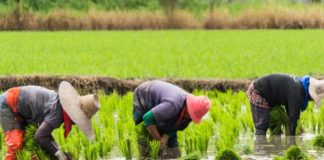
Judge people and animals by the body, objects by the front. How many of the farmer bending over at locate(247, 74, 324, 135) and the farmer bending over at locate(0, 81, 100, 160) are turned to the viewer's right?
2

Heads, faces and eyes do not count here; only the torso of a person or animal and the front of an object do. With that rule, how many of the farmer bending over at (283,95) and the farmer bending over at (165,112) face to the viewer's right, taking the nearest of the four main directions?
2

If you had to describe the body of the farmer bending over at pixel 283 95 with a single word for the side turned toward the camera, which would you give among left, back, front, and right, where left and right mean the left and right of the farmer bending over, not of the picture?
right

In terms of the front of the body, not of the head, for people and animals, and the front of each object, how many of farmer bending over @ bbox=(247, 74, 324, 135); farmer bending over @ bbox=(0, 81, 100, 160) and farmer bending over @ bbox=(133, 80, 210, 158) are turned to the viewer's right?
3

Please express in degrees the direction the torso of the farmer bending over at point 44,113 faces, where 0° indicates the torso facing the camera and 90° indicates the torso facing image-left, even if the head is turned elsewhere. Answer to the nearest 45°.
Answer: approximately 270°

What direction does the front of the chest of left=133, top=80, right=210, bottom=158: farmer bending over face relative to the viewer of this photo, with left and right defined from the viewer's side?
facing to the right of the viewer

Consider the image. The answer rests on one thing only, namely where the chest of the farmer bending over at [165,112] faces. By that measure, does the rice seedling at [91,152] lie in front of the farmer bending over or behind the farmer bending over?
behind

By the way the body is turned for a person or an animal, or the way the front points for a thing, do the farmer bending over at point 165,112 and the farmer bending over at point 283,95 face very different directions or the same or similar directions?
same or similar directions

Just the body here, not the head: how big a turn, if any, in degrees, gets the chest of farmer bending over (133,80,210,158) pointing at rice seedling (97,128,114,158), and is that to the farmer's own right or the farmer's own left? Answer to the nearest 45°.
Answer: approximately 180°

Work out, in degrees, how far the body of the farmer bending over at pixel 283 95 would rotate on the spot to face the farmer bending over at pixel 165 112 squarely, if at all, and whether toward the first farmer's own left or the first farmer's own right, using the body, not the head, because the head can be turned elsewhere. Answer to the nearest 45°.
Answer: approximately 135° to the first farmer's own right

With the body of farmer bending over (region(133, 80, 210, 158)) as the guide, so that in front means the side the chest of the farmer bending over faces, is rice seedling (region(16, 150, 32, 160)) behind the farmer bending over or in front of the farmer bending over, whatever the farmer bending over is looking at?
behind

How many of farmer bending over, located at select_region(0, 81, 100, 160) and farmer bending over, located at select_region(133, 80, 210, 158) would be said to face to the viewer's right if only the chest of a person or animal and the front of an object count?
2
